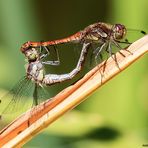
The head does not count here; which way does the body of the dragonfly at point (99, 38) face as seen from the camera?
to the viewer's right
